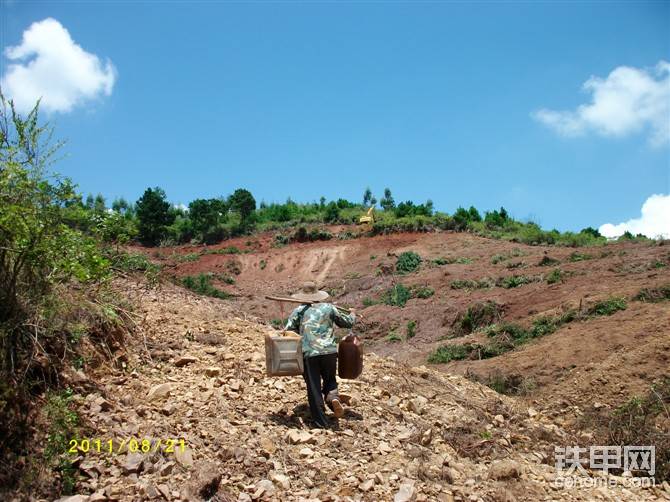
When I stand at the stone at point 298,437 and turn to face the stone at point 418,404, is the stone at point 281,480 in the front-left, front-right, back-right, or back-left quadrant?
back-right

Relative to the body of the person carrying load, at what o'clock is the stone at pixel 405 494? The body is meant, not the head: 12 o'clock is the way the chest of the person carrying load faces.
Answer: The stone is roughly at 5 o'clock from the person carrying load.

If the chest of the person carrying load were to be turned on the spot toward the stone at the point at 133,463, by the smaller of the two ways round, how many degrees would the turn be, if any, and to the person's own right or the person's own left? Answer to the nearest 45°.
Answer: approximately 135° to the person's own left

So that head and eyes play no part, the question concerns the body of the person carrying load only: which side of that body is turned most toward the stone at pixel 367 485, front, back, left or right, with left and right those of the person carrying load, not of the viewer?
back

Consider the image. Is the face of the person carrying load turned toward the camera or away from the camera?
away from the camera

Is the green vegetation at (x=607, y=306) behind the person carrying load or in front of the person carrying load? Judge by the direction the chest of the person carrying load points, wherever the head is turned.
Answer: in front

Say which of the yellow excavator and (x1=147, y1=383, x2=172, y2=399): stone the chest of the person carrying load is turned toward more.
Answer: the yellow excavator

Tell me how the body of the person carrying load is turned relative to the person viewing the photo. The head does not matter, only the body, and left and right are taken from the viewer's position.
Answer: facing away from the viewer

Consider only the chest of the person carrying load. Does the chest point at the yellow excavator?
yes

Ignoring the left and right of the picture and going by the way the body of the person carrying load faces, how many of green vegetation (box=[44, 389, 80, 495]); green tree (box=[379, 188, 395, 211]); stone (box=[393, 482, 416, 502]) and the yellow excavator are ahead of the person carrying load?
2

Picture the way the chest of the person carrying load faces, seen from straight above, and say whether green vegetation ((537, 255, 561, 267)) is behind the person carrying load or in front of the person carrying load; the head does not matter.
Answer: in front

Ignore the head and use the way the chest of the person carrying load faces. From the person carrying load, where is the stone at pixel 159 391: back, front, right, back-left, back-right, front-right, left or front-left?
left
